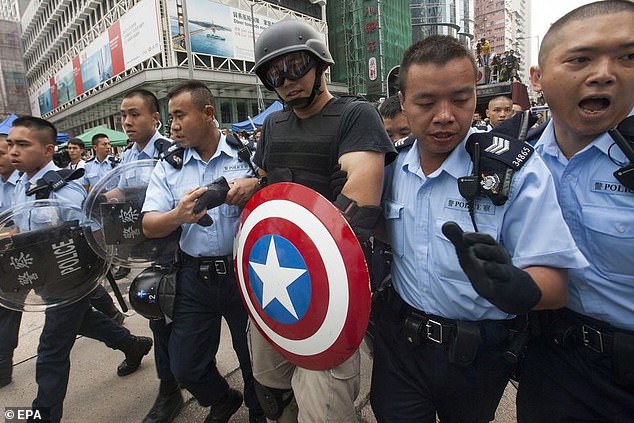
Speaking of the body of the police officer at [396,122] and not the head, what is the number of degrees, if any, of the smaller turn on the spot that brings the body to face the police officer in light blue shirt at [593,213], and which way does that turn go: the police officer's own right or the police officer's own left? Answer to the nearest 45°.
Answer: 0° — they already face them

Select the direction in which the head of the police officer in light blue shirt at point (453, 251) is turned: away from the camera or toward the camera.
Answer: toward the camera

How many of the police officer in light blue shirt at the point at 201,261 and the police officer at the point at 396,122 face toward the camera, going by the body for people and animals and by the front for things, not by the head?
2

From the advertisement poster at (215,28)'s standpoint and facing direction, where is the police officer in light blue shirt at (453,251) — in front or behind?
in front

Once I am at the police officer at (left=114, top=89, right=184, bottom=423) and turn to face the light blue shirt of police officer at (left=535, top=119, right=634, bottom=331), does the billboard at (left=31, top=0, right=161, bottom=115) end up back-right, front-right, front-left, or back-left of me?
back-left

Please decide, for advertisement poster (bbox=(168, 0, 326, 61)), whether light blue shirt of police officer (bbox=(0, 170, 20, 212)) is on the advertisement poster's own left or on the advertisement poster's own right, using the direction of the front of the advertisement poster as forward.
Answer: on the advertisement poster's own right

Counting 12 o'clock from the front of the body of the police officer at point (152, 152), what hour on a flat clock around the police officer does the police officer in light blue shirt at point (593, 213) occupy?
The police officer in light blue shirt is roughly at 10 o'clock from the police officer.

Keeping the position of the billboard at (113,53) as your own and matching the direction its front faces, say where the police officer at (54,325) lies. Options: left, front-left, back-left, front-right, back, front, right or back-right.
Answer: front-left

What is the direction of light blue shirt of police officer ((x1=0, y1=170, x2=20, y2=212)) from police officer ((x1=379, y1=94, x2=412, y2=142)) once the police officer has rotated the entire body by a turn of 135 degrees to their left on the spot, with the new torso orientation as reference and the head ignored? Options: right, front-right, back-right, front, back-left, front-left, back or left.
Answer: back-left

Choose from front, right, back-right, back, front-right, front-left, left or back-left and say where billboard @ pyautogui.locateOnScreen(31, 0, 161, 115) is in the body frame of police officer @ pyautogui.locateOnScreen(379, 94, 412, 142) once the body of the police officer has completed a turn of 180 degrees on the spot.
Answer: front-left

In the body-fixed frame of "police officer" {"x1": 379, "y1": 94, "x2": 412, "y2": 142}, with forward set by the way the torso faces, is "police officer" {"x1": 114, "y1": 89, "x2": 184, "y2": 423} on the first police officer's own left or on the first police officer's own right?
on the first police officer's own right

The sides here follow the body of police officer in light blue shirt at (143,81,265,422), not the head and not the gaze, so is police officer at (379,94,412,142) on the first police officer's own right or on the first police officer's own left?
on the first police officer's own left

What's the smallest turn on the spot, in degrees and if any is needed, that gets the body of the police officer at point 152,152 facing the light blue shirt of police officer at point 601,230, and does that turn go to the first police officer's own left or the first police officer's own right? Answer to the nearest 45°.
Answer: approximately 45° to the first police officer's own left

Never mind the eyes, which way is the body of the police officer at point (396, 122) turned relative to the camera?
toward the camera

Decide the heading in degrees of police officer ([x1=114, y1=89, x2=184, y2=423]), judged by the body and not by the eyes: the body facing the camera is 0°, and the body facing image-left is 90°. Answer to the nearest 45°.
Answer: approximately 45°

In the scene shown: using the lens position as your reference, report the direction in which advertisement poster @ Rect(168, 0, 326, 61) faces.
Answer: facing the viewer and to the right of the viewer

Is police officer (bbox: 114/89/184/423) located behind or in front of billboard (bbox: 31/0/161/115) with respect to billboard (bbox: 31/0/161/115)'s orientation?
in front

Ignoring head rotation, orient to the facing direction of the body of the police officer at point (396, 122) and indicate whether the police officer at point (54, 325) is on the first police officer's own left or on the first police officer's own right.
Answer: on the first police officer's own right

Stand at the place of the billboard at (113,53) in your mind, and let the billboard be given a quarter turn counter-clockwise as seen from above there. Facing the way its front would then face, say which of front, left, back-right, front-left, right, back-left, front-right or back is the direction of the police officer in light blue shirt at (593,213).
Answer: front-right
